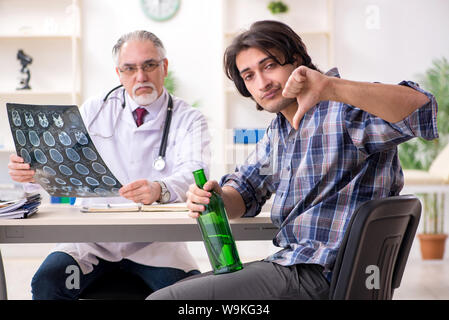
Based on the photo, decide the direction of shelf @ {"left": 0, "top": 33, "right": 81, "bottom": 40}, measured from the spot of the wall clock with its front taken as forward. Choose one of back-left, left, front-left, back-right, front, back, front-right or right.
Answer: right

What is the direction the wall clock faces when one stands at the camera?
facing the viewer

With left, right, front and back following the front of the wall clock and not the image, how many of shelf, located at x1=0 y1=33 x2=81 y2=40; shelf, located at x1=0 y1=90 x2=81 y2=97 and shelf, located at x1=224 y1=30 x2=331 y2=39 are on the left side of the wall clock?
1

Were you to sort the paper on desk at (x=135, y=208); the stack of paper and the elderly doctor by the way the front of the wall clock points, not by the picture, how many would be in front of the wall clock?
3

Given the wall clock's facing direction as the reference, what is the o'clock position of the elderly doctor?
The elderly doctor is roughly at 12 o'clock from the wall clock.

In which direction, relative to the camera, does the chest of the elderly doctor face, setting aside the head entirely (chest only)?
toward the camera

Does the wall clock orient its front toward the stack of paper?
yes

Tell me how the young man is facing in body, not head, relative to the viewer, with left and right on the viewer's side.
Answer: facing the viewer and to the left of the viewer

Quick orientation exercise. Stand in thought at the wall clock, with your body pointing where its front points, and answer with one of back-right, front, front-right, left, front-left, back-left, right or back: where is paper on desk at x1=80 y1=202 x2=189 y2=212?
front

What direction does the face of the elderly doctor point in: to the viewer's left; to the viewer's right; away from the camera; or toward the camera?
toward the camera

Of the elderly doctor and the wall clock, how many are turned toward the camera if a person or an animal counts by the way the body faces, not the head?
2

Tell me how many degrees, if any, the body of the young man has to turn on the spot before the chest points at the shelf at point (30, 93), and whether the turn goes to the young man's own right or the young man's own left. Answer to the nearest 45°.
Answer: approximately 90° to the young man's own right

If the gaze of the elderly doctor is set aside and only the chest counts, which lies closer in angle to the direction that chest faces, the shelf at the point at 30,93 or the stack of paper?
the stack of paper
